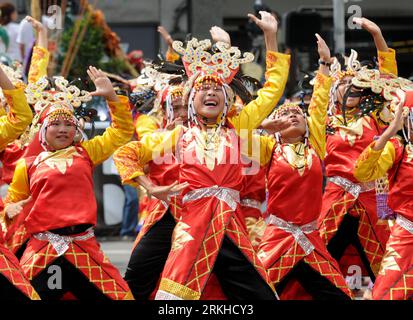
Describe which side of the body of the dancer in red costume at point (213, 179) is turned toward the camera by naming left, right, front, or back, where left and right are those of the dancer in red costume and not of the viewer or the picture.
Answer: front

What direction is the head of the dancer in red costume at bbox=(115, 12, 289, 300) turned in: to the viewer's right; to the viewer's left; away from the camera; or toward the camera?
toward the camera

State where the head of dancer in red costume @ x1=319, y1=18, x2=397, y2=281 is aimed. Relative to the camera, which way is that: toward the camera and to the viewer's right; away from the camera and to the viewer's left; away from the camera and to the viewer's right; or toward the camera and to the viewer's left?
toward the camera and to the viewer's left

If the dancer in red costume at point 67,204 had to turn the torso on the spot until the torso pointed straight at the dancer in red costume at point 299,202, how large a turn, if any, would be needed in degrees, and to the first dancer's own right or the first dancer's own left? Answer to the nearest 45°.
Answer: approximately 90° to the first dancer's own left

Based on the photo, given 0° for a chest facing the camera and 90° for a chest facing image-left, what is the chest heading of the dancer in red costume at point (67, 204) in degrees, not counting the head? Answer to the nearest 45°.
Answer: approximately 0°

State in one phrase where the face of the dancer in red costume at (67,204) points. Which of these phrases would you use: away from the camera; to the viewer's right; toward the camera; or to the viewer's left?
toward the camera

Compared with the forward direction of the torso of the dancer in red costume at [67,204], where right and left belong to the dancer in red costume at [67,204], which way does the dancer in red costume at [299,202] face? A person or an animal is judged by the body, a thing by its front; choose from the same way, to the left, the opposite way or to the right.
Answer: the same way

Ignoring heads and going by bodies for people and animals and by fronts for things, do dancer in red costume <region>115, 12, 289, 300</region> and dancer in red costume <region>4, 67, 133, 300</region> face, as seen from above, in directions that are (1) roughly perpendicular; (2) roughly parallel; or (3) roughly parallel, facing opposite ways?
roughly parallel

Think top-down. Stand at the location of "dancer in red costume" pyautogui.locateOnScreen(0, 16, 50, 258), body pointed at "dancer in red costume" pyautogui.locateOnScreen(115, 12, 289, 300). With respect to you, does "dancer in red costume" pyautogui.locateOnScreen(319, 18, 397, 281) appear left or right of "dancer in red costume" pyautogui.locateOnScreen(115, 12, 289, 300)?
left

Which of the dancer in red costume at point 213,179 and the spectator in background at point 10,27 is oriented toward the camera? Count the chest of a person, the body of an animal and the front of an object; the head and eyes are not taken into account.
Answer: the dancer in red costume
